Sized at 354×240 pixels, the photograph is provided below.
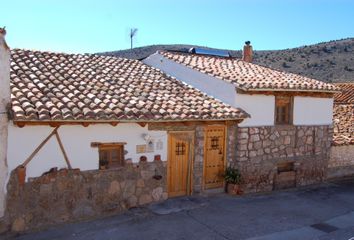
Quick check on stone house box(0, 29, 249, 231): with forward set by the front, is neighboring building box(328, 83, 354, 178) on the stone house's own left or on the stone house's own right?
on the stone house's own left

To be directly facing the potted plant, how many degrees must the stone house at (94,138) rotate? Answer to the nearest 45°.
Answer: approximately 45° to its left

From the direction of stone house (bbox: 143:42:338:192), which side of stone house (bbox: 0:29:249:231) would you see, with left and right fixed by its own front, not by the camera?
left

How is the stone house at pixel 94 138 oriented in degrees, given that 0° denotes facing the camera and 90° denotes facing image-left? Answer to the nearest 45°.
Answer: approximately 315°
